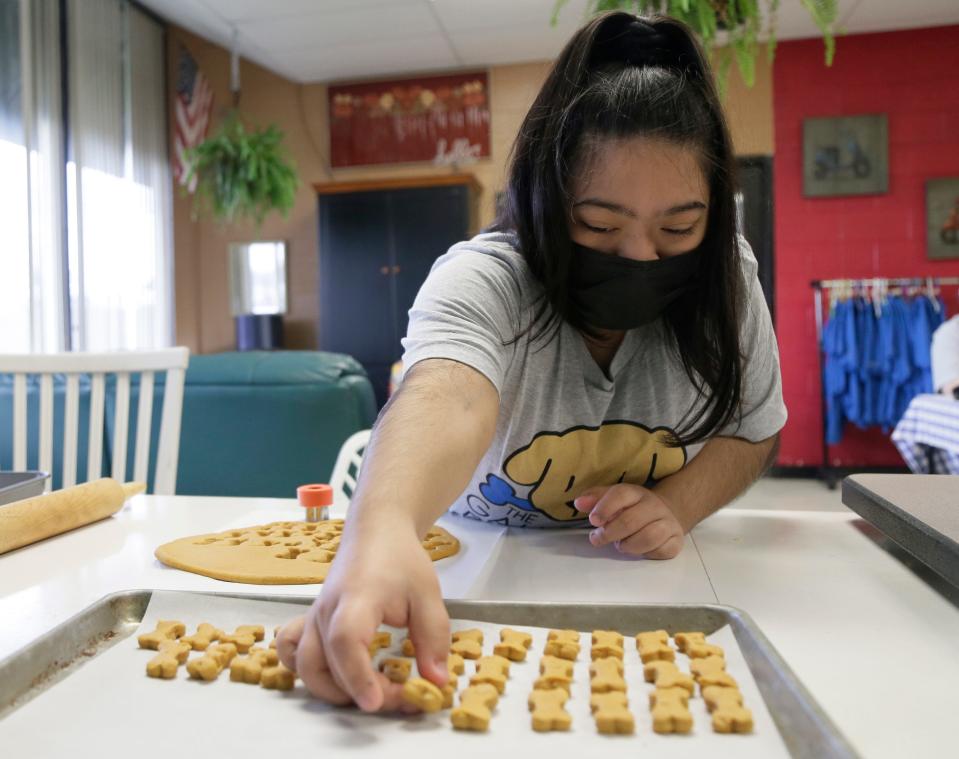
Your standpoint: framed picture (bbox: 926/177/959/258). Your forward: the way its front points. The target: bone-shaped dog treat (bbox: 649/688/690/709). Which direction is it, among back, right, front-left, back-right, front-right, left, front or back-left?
front

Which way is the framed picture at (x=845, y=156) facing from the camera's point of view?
toward the camera

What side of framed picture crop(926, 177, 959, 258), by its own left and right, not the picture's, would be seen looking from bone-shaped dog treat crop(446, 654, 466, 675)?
front

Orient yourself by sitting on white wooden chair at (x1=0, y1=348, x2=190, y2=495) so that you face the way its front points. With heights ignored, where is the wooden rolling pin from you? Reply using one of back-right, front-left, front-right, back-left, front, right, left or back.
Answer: front

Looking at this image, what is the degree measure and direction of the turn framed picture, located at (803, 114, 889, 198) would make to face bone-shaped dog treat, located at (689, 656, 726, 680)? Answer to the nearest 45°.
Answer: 0° — it already faces it

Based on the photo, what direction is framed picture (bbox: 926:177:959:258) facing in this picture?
toward the camera

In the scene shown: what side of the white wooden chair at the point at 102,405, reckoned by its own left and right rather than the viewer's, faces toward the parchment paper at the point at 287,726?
front

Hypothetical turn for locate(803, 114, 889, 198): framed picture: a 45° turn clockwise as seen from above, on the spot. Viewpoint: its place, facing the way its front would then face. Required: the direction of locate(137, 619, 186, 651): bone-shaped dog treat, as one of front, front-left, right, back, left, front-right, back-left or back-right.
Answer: front-left

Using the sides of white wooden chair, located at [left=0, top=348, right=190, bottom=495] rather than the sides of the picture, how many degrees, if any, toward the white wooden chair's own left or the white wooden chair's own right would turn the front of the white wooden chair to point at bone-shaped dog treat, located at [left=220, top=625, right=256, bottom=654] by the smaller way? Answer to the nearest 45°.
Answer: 0° — it already faces it

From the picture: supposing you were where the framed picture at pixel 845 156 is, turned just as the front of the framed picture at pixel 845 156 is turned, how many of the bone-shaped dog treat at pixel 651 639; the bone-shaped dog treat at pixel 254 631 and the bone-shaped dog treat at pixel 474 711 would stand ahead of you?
3
